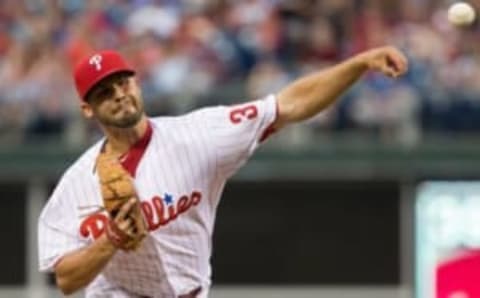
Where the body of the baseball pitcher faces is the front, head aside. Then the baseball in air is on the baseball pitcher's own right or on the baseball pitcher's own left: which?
on the baseball pitcher's own left

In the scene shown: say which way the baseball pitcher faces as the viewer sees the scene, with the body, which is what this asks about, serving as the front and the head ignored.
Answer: toward the camera
